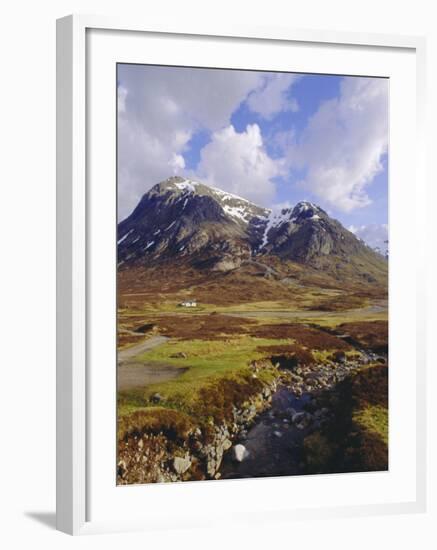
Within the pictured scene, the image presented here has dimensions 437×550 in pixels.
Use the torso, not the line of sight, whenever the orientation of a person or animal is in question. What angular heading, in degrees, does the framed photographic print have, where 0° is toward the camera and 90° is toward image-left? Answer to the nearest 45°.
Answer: approximately 315°
